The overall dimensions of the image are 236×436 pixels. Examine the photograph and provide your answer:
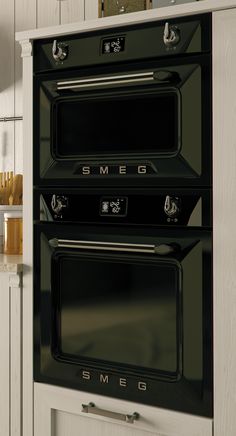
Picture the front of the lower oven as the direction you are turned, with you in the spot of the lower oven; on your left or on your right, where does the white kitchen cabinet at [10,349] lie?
on your right

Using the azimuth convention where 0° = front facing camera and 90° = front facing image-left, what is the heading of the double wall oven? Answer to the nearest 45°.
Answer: approximately 45°

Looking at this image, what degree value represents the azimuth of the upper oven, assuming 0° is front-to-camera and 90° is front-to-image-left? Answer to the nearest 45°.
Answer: approximately 45°

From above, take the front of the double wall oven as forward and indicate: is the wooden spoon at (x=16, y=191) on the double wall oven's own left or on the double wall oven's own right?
on the double wall oven's own right
